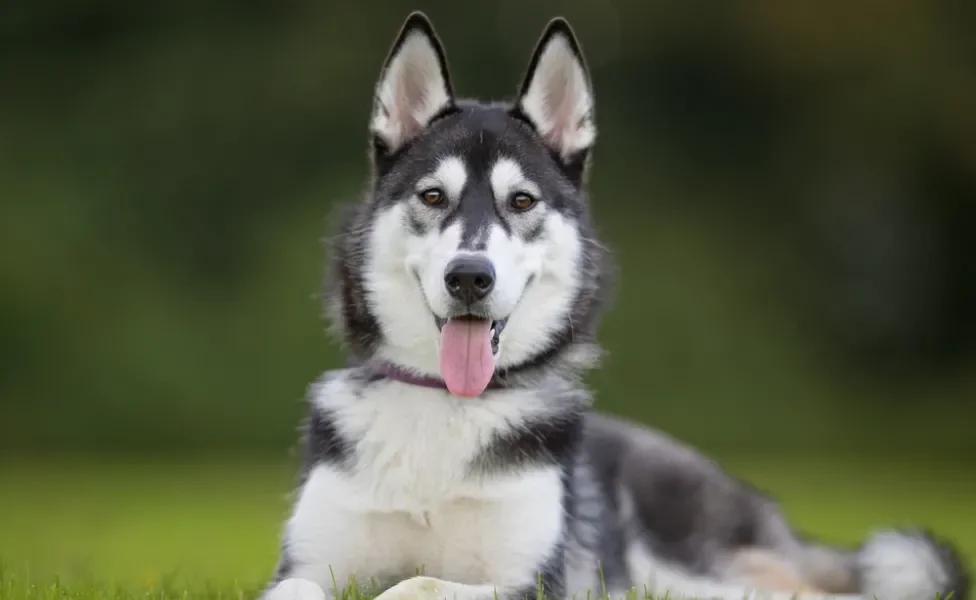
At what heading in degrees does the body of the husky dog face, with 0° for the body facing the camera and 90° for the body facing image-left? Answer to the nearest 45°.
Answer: approximately 45°
